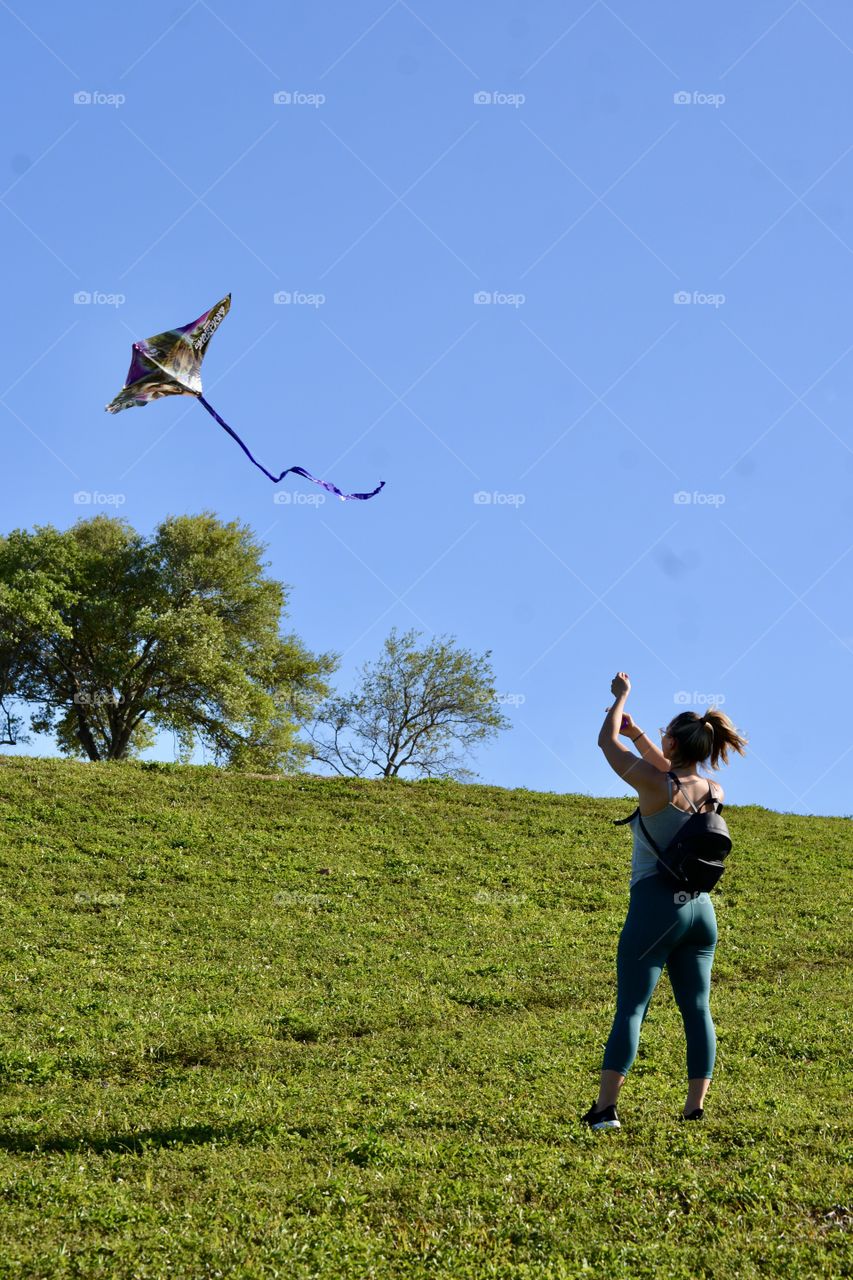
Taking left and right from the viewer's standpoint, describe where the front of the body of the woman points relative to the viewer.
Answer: facing away from the viewer and to the left of the viewer

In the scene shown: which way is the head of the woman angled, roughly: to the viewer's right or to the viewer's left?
to the viewer's left
